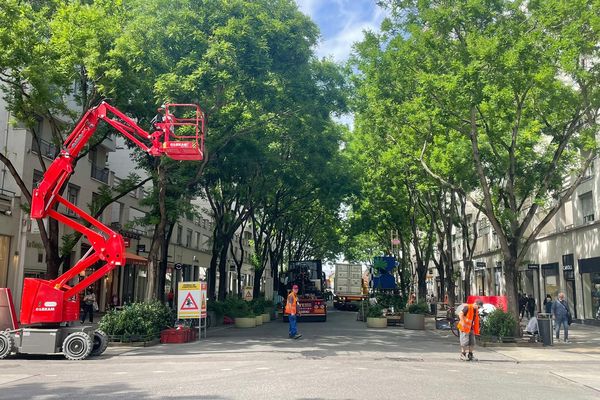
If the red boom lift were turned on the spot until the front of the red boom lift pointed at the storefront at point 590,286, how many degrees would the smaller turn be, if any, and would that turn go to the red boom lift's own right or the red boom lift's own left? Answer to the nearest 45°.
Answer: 0° — it already faces it

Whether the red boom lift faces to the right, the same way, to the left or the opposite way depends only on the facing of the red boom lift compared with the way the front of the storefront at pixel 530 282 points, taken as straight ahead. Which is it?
the opposite way

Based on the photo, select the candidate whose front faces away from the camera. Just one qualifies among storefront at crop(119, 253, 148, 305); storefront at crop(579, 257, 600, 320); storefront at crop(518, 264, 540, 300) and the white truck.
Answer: the white truck

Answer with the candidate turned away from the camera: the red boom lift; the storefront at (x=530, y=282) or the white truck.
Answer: the white truck

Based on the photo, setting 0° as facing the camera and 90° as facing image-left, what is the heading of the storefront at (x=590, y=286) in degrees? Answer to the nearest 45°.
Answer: approximately 45°

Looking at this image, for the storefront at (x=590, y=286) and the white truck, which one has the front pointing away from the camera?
the white truck

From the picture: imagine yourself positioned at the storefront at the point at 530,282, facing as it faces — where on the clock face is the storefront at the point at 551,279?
the storefront at the point at 551,279 is roughly at 10 o'clock from the storefront at the point at 530,282.

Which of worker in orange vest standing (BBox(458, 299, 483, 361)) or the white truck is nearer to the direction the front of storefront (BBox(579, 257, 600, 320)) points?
the worker in orange vest standing

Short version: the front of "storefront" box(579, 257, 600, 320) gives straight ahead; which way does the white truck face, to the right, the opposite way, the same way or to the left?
to the right

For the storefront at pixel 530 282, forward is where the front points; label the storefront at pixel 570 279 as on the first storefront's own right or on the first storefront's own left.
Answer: on the first storefront's own left

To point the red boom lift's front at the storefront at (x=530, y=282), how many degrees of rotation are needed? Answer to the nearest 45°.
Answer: approximately 45° to its left

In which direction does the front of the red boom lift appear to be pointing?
to the viewer's right

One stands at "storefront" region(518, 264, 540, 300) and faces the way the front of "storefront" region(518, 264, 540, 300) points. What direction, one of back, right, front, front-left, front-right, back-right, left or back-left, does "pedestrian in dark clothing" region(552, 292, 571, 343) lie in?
front-left

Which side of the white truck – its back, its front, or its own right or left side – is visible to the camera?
back
